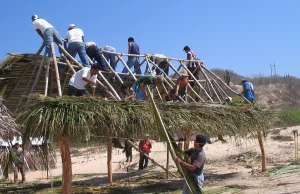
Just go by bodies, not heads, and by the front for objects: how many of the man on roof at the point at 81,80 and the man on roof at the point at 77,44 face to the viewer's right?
1

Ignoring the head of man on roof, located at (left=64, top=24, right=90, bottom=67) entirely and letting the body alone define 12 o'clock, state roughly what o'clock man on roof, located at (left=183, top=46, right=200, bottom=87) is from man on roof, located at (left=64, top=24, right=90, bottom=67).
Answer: man on roof, located at (left=183, top=46, right=200, bottom=87) is roughly at 3 o'clock from man on roof, located at (left=64, top=24, right=90, bottom=67).

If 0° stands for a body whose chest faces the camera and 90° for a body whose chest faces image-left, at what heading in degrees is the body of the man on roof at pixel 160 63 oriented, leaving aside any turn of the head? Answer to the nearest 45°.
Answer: approximately 90°

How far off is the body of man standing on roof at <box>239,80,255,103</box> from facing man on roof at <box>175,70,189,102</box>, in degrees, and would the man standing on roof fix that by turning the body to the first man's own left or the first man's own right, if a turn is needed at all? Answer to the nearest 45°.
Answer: approximately 45° to the first man's own left

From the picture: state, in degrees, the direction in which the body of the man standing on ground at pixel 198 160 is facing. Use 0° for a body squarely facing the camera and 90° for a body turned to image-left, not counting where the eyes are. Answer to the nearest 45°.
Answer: approximately 90°

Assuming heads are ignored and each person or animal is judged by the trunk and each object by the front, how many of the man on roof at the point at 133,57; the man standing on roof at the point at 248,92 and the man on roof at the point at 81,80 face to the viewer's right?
1

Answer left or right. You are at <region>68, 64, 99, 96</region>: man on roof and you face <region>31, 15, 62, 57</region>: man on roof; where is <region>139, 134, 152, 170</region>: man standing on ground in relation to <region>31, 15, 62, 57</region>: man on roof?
right

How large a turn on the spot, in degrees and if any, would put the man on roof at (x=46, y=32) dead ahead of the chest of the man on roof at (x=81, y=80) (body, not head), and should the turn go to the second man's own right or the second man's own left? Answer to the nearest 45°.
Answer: approximately 135° to the second man's own left

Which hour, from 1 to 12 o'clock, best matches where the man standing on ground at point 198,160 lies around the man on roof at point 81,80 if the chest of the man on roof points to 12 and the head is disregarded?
The man standing on ground is roughly at 2 o'clock from the man on roof.

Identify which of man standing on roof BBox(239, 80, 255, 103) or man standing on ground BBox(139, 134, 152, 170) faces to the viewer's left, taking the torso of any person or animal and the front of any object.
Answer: man standing on roof BBox(239, 80, 255, 103)

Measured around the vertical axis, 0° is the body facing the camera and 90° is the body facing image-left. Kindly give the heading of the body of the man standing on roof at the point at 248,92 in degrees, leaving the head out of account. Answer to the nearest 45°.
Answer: approximately 90°
